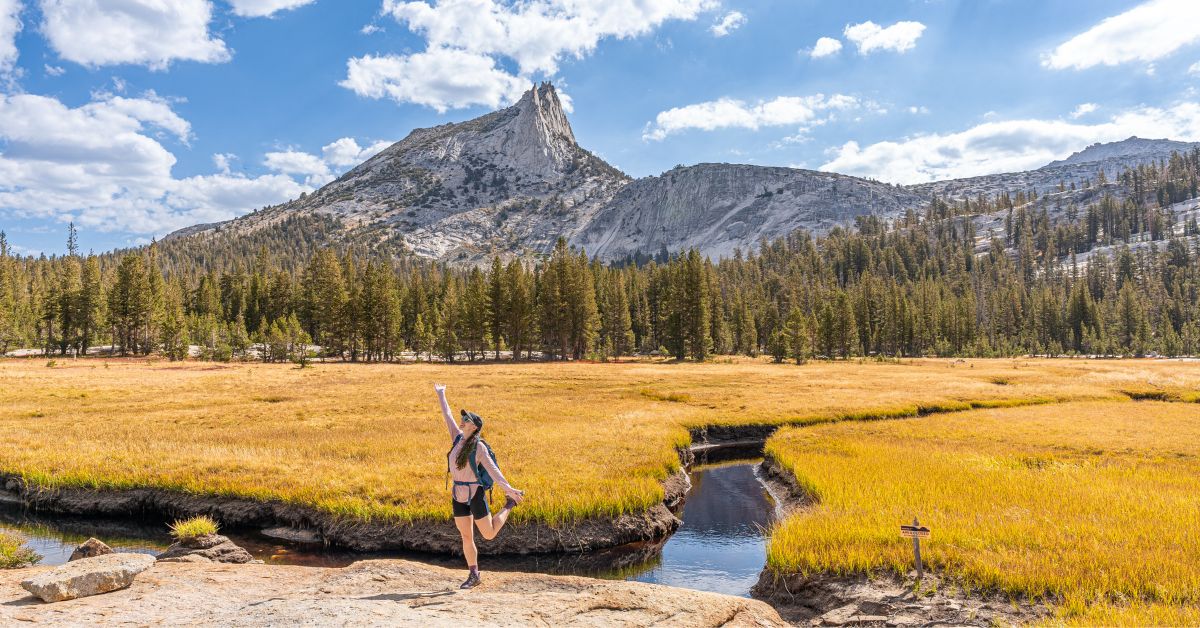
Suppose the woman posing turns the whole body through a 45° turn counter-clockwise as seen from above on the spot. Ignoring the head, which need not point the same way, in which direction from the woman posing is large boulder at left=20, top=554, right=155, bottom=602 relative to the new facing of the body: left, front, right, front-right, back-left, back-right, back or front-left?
right

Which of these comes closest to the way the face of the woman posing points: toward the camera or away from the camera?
toward the camera

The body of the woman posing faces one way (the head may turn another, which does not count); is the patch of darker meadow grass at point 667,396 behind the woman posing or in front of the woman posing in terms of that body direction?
behind

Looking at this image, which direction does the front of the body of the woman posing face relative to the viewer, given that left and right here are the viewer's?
facing the viewer and to the left of the viewer

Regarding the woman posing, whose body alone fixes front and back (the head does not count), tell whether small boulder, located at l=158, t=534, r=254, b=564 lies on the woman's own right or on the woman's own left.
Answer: on the woman's own right

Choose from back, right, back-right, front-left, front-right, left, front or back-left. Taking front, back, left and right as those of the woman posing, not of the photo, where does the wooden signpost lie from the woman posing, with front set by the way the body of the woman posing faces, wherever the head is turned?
back-left

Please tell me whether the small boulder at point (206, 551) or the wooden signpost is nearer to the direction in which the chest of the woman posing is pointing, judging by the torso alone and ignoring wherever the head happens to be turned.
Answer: the small boulder
